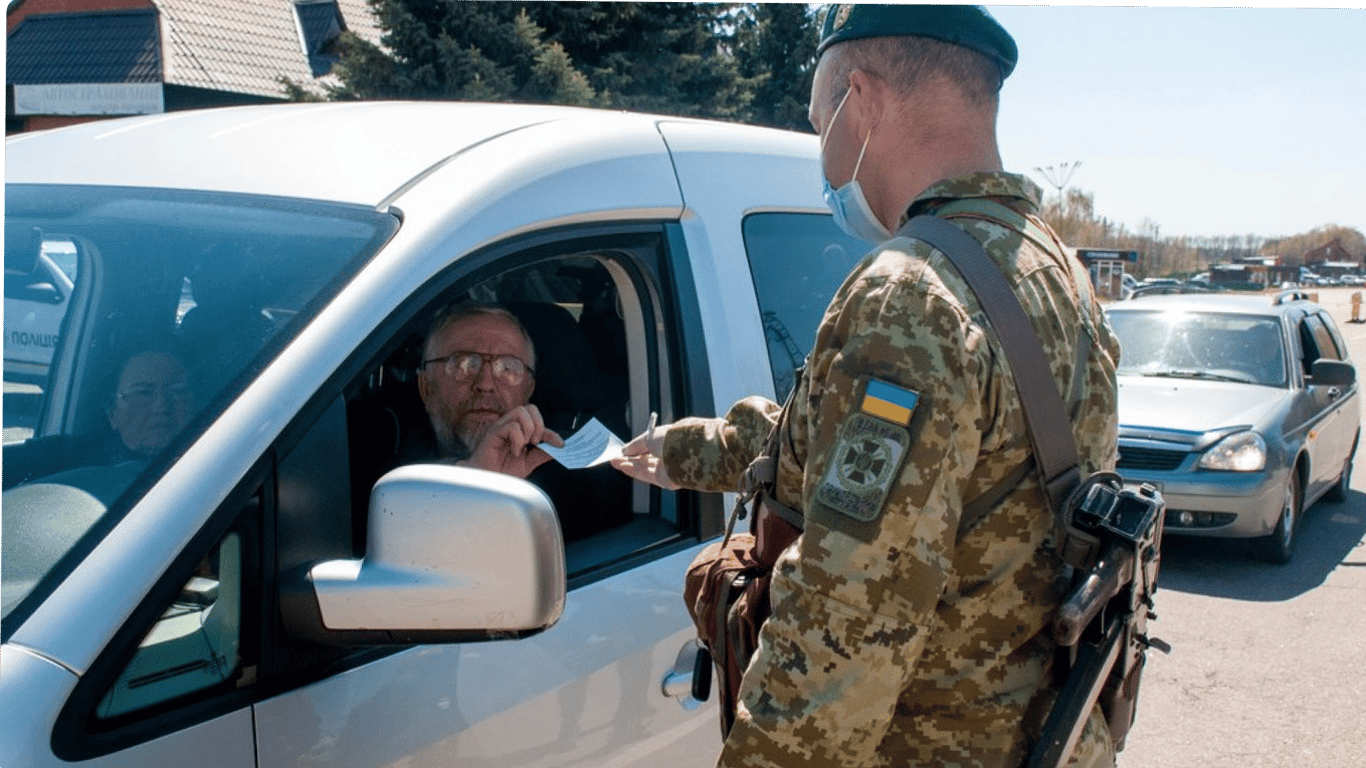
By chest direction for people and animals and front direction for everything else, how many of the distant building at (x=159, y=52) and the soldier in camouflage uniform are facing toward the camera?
1

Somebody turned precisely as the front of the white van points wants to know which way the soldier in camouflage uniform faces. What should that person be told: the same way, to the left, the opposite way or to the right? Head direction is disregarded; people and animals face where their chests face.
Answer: to the right

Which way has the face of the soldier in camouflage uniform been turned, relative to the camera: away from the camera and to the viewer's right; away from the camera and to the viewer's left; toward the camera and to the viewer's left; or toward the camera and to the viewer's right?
away from the camera and to the viewer's left

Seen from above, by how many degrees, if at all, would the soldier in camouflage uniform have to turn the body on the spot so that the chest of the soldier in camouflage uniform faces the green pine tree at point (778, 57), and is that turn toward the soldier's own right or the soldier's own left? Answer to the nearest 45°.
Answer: approximately 45° to the soldier's own right

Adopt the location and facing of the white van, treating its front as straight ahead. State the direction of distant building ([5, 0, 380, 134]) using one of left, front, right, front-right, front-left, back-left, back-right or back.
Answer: back-right

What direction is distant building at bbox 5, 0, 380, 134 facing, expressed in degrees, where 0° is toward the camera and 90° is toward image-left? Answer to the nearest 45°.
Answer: approximately 0°

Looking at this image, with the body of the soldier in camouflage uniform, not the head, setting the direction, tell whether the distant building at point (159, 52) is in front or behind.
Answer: in front

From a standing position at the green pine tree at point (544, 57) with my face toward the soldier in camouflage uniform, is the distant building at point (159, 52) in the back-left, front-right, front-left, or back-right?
back-right

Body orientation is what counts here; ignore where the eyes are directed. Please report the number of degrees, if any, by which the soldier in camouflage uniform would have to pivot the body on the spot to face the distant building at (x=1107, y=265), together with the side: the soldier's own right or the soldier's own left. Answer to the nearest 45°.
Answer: approximately 45° to the soldier's own right

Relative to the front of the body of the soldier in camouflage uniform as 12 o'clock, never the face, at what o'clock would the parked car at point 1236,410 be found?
The parked car is roughly at 2 o'clock from the soldier in camouflage uniform.

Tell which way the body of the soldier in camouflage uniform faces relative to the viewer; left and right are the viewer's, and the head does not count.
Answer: facing away from the viewer and to the left of the viewer

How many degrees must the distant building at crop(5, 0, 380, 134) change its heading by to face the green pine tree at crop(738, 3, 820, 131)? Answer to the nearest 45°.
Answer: approximately 45° to its left

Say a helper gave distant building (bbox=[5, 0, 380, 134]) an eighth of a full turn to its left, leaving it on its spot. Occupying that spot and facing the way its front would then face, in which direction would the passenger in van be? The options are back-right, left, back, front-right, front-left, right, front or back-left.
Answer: front-right

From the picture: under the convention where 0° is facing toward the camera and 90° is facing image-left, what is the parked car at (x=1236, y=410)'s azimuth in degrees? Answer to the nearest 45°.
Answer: approximately 45°

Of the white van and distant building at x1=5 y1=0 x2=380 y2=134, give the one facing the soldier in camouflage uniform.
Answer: the distant building
